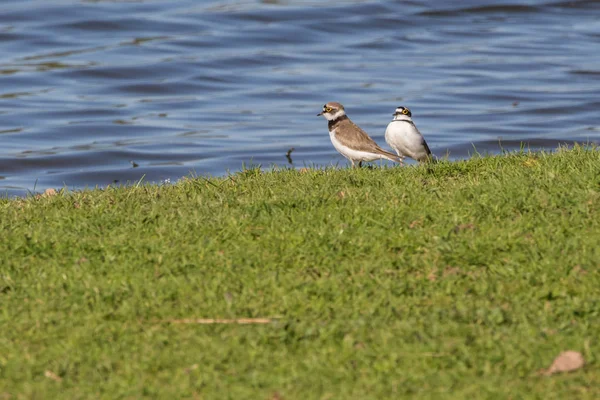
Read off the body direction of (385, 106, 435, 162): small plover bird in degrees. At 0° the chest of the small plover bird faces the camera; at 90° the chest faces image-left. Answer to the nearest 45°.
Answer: approximately 45°

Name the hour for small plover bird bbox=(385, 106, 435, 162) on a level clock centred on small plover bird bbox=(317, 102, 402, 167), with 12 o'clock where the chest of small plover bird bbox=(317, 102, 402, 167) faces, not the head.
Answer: small plover bird bbox=(385, 106, 435, 162) is roughly at 6 o'clock from small plover bird bbox=(317, 102, 402, 167).

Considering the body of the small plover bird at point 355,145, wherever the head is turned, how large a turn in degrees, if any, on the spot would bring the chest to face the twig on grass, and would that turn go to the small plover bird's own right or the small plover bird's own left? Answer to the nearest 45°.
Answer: approximately 90° to the small plover bird's own left

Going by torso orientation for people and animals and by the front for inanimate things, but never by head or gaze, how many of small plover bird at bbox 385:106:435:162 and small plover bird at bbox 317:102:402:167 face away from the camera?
0

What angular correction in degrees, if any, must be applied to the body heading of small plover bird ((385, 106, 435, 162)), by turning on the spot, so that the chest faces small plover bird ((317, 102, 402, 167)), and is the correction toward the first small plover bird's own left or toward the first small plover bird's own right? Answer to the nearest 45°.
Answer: approximately 45° to the first small plover bird's own right

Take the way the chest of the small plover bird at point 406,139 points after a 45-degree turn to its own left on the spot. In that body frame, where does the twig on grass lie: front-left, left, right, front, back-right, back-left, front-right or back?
front

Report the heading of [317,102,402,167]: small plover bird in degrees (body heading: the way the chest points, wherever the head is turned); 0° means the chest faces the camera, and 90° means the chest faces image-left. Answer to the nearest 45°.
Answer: approximately 90°
